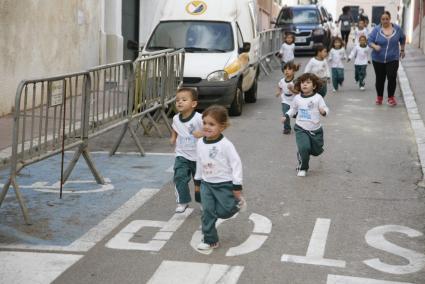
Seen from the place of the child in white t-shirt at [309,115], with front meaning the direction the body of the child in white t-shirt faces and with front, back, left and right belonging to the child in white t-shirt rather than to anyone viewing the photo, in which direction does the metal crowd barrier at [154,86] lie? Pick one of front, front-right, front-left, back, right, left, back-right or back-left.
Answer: back-right

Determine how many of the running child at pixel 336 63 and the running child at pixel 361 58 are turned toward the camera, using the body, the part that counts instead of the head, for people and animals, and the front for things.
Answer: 2

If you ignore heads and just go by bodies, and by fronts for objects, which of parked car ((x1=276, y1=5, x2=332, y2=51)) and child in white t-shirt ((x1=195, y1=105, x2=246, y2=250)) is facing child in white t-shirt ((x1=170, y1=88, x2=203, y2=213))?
the parked car

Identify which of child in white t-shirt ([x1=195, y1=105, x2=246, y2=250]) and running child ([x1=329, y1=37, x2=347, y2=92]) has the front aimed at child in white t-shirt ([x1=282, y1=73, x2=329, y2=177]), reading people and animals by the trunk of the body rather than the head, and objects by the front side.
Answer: the running child

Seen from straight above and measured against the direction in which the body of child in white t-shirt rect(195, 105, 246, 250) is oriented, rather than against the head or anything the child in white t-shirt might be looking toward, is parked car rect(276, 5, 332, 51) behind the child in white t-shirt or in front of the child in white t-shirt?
behind

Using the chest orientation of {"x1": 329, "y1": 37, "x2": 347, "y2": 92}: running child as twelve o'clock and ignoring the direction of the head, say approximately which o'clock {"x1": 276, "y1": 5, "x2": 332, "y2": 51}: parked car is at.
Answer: The parked car is roughly at 6 o'clock from the running child.

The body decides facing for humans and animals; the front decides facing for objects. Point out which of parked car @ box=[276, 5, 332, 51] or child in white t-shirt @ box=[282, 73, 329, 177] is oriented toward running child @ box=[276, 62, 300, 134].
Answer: the parked car

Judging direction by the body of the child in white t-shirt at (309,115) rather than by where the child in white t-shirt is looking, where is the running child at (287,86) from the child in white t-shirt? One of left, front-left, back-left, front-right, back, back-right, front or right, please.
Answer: back

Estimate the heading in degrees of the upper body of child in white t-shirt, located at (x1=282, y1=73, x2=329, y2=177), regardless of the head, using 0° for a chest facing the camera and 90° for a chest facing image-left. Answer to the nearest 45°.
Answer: approximately 0°

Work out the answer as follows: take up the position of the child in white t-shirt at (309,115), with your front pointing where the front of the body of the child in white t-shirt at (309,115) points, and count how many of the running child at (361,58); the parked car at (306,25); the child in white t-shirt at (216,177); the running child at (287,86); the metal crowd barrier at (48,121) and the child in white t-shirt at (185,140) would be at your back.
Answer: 3

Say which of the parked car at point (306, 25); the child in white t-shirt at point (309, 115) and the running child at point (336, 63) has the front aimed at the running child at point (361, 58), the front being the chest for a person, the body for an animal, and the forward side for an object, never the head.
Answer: the parked car

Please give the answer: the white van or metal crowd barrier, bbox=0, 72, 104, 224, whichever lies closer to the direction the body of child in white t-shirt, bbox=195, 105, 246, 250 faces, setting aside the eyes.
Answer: the metal crowd barrier
